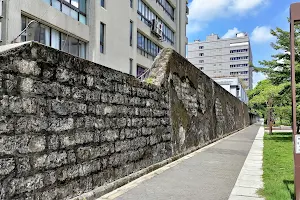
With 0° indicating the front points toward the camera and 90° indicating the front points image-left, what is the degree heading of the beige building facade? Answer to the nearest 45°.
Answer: approximately 315°

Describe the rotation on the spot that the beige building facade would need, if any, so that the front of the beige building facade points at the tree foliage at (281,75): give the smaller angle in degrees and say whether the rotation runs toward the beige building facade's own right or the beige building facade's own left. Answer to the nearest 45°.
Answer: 0° — it already faces it
